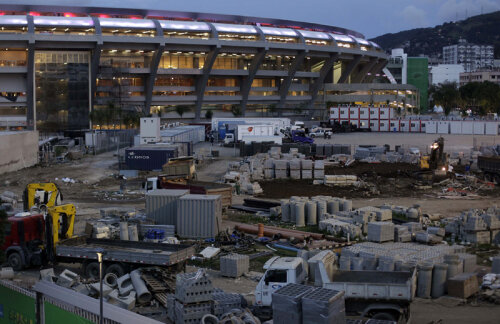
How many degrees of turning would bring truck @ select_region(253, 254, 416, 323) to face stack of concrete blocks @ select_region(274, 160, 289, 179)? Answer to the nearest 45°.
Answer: approximately 90° to its right

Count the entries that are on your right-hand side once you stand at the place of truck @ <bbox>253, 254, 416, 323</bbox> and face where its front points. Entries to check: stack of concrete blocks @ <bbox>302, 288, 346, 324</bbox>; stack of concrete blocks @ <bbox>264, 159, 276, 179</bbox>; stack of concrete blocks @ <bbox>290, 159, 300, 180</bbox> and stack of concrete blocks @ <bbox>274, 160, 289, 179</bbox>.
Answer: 3

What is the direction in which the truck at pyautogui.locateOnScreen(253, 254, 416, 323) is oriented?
to the viewer's left

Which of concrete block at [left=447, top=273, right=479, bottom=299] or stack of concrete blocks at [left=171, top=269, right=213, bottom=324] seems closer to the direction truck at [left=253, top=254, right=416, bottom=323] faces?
the stack of concrete blocks

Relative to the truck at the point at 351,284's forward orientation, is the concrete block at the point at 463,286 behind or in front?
behind

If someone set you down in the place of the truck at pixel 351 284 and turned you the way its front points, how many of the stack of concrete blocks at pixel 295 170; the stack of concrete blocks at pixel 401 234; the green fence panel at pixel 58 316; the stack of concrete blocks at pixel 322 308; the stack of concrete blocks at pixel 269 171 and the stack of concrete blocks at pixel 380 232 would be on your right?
4

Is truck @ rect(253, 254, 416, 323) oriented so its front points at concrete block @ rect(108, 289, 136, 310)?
yes

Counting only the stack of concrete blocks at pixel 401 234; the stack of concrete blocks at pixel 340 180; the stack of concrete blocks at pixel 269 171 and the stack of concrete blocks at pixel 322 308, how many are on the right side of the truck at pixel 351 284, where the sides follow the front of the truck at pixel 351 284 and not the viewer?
3

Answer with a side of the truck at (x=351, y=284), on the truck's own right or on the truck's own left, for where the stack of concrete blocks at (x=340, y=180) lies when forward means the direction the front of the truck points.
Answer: on the truck's own right

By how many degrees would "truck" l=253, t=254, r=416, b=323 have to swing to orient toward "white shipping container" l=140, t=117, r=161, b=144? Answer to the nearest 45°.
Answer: approximately 90° to its right

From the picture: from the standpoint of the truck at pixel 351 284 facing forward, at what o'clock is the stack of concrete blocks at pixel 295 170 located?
The stack of concrete blocks is roughly at 3 o'clock from the truck.

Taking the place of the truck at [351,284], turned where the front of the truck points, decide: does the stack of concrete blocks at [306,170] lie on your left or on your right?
on your right

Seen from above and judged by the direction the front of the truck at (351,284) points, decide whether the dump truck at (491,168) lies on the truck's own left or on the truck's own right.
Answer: on the truck's own right

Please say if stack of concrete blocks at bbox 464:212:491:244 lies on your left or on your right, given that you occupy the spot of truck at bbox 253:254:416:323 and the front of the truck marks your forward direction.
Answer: on your right
